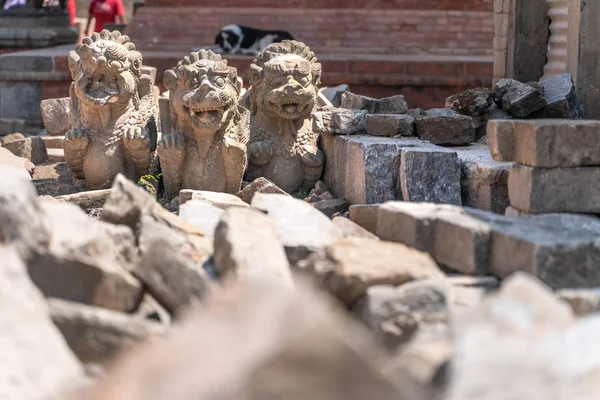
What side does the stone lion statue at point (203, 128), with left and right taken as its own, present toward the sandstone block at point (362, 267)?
front

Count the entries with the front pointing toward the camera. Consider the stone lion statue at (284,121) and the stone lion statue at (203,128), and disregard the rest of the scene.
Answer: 2

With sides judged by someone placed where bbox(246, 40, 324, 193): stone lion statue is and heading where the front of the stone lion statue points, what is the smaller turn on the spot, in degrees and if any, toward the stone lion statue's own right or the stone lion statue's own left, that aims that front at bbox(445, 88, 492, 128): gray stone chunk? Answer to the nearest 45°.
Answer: approximately 90° to the stone lion statue's own left

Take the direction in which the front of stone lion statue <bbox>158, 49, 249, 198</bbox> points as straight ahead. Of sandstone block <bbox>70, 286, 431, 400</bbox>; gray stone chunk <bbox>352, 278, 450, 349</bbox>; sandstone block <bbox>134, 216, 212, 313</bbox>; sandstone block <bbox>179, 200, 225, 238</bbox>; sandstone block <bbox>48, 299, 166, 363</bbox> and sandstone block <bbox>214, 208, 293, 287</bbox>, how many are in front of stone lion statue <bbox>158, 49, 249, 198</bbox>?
6

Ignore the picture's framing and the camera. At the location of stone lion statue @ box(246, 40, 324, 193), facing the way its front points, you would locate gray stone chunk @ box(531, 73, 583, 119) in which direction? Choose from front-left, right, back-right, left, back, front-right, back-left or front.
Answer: left

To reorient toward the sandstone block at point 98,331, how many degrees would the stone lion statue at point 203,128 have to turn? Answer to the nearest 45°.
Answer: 0° — it already faces it

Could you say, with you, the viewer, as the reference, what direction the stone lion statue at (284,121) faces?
facing the viewer

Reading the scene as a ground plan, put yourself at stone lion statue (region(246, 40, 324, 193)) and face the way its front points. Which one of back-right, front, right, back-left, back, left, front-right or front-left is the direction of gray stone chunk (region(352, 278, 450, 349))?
front

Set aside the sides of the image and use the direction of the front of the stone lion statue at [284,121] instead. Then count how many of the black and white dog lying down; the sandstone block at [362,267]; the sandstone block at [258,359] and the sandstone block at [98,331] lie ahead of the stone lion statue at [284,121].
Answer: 3

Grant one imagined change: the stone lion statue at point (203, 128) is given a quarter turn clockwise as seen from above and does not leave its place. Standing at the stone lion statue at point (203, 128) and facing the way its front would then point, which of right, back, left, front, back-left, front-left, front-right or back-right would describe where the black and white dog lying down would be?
right

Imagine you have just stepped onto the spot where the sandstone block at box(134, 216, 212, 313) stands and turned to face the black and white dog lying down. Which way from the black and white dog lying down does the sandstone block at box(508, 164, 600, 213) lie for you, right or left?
right

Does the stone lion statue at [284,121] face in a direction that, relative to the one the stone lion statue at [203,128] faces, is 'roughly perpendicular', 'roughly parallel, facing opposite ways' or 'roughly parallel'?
roughly parallel

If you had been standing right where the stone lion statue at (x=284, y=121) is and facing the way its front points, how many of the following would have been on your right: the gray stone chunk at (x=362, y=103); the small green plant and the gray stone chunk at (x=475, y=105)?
1

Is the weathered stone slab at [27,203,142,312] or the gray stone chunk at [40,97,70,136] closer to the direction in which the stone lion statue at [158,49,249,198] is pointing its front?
the weathered stone slab

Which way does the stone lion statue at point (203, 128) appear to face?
toward the camera

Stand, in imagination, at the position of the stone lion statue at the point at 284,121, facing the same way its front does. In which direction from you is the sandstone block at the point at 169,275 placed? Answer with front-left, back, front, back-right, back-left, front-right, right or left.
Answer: front
